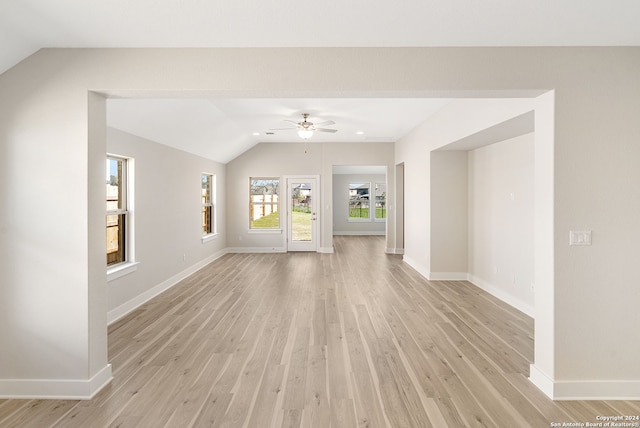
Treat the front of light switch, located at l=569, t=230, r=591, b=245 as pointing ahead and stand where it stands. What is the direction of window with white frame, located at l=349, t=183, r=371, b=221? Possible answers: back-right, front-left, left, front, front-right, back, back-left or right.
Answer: back-right

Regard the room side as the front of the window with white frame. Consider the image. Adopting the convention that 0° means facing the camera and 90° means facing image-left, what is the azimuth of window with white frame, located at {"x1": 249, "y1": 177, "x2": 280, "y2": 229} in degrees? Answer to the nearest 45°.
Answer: approximately 0°

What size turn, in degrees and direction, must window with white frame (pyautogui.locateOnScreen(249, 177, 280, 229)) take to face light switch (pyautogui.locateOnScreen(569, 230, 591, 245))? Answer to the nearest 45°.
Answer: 0° — it already faces it

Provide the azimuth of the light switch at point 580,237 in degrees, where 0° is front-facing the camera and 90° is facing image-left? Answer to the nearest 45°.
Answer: approximately 0°

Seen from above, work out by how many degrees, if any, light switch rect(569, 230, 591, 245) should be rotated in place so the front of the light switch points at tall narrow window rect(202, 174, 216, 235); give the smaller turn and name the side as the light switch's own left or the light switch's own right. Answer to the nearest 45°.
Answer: approximately 90° to the light switch's own right

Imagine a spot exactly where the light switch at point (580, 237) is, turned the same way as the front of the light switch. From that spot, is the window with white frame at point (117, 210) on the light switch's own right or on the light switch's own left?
on the light switch's own right

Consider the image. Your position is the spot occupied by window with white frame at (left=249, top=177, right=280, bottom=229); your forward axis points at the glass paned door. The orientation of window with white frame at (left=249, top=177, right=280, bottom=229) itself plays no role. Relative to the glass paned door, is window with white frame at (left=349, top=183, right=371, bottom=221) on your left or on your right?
left
